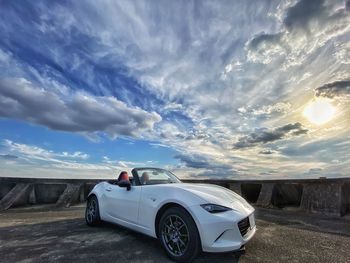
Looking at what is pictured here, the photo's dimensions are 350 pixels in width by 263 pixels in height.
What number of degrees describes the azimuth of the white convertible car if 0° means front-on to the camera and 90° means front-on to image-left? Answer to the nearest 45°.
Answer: approximately 315°

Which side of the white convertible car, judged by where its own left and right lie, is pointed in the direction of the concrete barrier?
left
